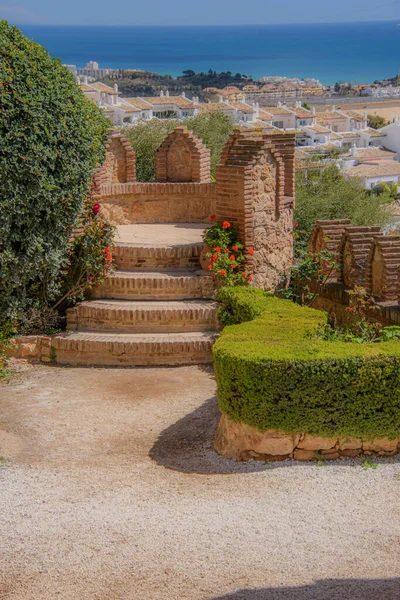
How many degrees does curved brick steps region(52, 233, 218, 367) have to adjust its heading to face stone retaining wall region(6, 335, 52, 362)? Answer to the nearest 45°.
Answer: approximately 90° to its right

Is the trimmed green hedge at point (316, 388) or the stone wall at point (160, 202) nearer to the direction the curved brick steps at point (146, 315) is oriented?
the trimmed green hedge

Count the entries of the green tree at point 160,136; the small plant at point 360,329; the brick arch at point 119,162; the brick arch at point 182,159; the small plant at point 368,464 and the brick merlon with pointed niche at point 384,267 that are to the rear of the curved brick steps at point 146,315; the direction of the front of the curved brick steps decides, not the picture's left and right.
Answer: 3

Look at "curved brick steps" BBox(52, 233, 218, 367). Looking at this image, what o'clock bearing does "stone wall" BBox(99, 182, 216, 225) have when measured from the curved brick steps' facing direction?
The stone wall is roughly at 6 o'clock from the curved brick steps.

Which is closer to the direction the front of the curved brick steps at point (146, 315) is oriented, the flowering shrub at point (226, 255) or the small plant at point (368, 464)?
the small plant

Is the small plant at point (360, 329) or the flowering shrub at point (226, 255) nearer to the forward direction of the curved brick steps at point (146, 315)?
the small plant

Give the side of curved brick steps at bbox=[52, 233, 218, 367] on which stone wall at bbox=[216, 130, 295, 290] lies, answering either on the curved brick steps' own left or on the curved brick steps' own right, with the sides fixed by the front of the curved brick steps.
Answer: on the curved brick steps' own left

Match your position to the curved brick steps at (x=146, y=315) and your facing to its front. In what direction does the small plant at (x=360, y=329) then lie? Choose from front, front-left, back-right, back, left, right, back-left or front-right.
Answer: front-left

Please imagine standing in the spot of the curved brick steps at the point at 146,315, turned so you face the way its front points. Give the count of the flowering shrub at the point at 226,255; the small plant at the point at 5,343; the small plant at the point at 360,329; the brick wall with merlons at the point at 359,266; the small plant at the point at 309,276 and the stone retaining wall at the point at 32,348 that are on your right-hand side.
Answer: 2

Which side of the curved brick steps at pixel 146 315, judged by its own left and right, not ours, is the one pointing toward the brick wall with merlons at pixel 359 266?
left

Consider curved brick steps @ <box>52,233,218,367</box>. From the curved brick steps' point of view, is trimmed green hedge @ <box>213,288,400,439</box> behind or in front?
in front

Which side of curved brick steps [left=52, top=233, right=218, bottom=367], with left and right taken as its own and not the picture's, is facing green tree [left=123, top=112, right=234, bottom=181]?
back

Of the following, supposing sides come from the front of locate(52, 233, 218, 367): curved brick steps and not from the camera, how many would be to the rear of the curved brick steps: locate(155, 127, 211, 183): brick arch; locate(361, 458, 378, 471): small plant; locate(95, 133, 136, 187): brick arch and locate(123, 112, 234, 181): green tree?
3

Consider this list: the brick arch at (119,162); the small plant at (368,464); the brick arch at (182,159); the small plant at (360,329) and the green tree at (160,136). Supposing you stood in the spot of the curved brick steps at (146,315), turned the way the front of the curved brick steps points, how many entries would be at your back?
3

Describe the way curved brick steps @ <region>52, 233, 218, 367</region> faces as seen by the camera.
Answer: facing the viewer

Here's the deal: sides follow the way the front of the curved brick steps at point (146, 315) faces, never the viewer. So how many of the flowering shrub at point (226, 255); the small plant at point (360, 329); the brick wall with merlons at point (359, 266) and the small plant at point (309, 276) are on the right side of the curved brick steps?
0

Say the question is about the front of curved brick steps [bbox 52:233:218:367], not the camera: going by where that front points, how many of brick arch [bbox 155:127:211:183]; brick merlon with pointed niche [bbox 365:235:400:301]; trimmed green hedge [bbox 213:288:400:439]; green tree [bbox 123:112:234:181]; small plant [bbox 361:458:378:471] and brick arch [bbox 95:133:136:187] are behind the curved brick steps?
3

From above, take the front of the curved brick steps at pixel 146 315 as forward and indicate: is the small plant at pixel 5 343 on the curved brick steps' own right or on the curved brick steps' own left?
on the curved brick steps' own right

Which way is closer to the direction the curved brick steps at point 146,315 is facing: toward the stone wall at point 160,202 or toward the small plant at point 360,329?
the small plant
